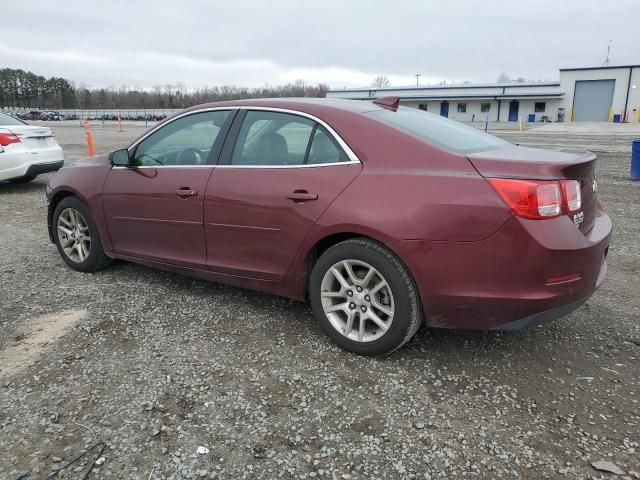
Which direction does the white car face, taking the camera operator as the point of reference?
facing away from the viewer and to the left of the viewer

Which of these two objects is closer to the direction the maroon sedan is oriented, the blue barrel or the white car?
the white car

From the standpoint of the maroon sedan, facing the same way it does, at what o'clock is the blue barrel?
The blue barrel is roughly at 3 o'clock from the maroon sedan.

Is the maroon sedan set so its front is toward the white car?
yes

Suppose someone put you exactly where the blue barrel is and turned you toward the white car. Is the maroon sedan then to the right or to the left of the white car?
left

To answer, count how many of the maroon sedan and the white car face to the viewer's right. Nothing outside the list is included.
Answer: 0

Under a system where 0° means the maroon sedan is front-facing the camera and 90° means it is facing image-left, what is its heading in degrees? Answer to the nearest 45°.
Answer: approximately 135°

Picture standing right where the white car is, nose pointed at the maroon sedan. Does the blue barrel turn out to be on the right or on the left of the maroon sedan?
left
